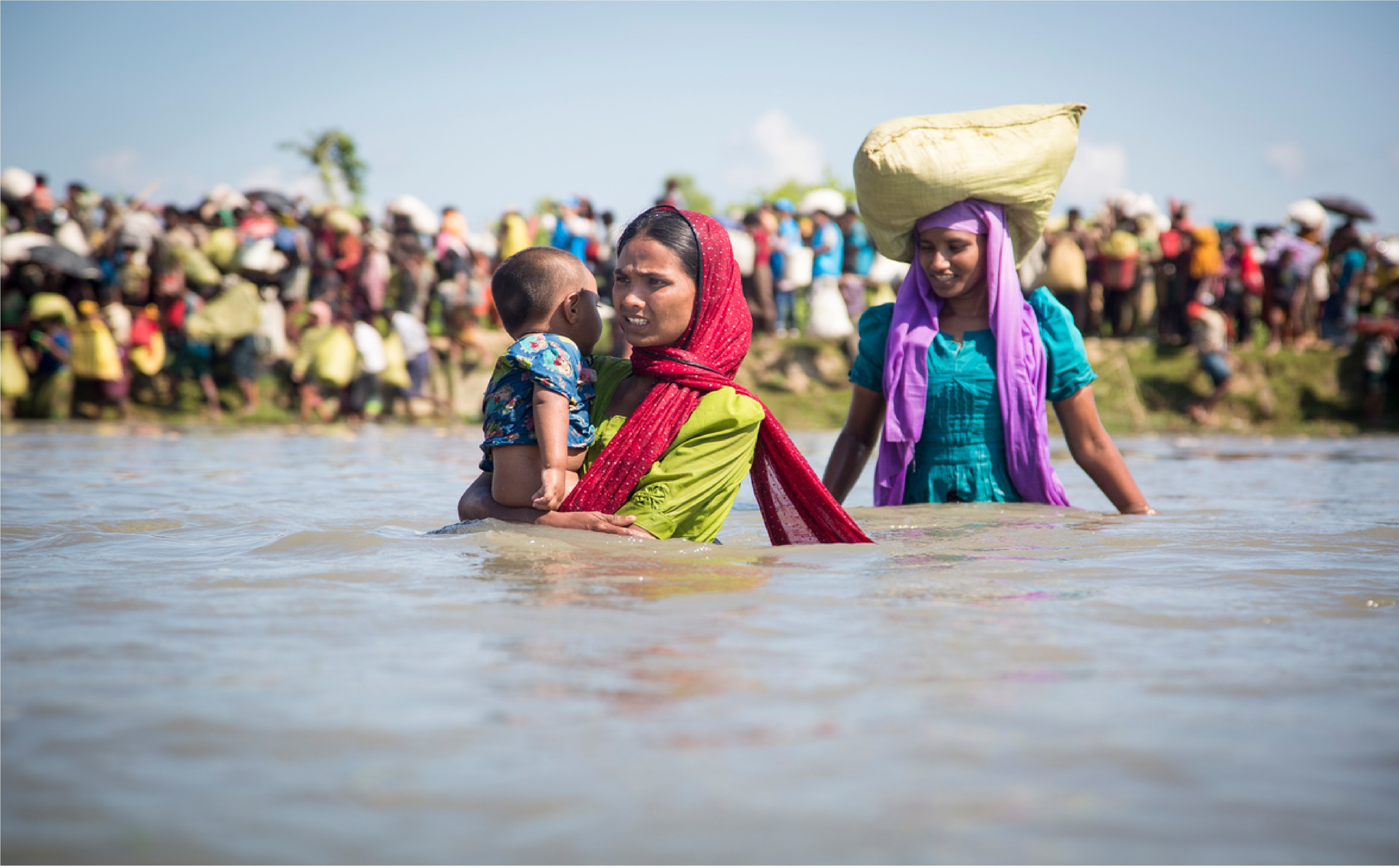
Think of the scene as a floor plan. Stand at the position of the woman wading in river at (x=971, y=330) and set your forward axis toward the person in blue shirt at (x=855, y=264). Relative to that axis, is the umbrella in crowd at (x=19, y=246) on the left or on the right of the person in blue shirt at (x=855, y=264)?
left

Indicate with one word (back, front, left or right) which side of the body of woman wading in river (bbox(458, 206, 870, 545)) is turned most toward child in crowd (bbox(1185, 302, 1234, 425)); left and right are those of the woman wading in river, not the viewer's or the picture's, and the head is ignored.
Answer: back

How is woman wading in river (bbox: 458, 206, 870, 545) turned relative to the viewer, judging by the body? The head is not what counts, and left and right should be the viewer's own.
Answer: facing the viewer and to the left of the viewer

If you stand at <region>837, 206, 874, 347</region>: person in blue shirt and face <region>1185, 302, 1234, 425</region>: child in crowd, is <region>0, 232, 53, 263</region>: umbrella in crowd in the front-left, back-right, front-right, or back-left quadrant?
back-right

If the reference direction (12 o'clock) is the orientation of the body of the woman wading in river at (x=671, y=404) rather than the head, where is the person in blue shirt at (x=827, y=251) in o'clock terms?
The person in blue shirt is roughly at 5 o'clock from the woman wading in river.

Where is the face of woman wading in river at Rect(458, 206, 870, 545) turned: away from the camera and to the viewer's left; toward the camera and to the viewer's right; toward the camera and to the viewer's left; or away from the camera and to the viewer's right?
toward the camera and to the viewer's left

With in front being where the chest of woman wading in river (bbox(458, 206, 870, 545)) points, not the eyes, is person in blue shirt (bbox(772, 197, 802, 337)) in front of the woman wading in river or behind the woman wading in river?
behind

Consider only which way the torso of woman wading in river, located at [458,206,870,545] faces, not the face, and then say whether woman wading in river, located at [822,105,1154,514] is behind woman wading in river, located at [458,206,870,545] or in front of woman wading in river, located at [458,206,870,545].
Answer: behind

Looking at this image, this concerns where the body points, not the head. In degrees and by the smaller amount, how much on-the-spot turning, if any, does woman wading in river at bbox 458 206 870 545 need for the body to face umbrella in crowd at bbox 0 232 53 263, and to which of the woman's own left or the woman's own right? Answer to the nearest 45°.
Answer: approximately 90° to the woman's own right

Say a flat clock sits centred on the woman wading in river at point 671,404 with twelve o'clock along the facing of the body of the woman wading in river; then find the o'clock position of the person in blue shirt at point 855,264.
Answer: The person in blue shirt is roughly at 5 o'clock from the woman wading in river.
